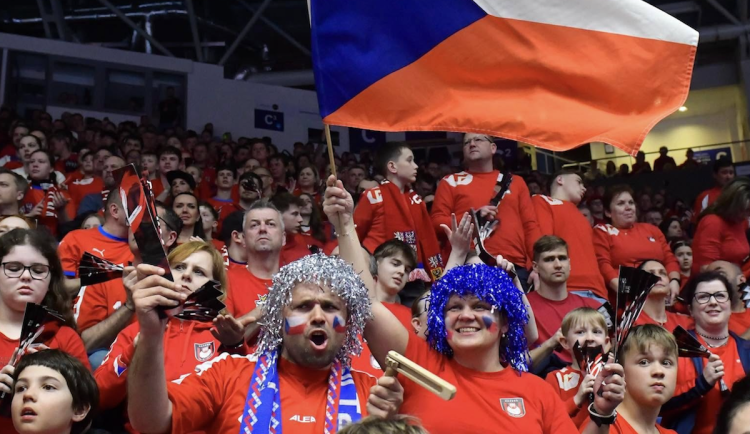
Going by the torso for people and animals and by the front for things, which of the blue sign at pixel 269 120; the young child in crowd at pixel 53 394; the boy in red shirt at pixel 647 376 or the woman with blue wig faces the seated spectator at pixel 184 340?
the blue sign

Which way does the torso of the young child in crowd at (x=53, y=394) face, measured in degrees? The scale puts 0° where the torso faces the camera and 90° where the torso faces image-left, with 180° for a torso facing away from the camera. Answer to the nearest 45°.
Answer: approximately 45°

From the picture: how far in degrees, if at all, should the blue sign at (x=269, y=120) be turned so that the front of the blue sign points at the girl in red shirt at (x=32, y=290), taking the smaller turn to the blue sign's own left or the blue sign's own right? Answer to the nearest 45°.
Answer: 0° — it already faces them

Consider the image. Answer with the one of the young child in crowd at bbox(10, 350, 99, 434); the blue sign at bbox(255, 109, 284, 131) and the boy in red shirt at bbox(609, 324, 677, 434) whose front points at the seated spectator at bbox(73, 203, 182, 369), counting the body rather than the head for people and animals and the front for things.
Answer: the blue sign

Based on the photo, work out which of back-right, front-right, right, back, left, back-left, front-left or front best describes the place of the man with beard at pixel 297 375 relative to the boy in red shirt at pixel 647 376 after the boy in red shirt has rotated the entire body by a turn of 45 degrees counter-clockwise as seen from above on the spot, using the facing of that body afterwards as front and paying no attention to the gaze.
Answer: back-right

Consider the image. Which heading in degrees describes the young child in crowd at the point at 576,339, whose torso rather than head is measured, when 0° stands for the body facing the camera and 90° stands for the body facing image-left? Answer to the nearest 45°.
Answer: approximately 0°
